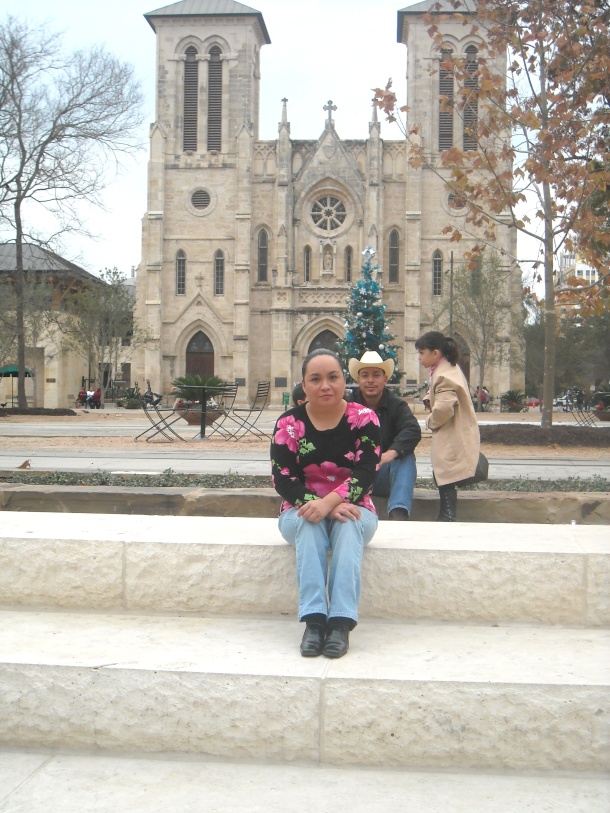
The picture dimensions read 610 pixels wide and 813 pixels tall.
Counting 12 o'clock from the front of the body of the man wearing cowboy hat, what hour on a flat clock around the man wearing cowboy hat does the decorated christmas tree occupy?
The decorated christmas tree is roughly at 6 o'clock from the man wearing cowboy hat.

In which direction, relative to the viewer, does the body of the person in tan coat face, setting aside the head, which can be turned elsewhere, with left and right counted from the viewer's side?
facing to the left of the viewer

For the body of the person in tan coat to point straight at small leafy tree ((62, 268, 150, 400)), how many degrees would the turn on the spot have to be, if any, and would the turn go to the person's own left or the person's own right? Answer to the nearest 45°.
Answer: approximately 45° to the person's own right

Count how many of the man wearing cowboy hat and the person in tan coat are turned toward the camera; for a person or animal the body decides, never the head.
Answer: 1

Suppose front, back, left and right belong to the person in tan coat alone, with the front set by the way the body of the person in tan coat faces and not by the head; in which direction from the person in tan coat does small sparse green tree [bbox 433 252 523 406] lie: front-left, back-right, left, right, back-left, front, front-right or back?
right

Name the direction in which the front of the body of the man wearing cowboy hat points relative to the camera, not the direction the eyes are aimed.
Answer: toward the camera

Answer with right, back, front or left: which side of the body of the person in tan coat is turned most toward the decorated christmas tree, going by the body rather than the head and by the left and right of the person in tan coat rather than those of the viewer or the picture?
right

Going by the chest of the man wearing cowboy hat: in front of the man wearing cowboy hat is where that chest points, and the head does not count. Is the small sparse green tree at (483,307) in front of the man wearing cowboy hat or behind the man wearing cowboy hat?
behind

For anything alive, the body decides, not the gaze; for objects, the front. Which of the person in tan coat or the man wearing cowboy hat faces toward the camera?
the man wearing cowboy hat

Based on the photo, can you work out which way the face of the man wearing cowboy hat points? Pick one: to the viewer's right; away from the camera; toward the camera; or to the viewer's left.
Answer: toward the camera

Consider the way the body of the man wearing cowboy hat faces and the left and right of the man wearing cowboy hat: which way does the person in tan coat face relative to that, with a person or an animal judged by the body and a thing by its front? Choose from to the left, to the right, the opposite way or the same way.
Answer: to the right
